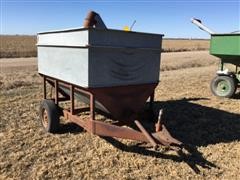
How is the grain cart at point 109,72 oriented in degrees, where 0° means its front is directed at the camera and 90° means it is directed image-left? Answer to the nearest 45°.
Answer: approximately 315°

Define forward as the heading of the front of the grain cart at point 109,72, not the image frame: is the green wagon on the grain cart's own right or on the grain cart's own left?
on the grain cart's own left
